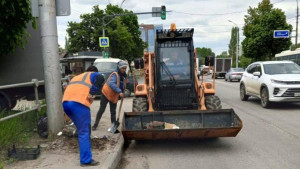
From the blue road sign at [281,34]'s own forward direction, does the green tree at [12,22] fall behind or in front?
in front

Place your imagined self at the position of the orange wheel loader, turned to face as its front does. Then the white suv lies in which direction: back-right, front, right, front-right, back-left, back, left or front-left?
back-left

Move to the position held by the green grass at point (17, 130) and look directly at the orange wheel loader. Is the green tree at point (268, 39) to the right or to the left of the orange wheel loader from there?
left

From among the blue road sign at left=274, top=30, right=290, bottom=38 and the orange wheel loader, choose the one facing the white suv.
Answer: the blue road sign

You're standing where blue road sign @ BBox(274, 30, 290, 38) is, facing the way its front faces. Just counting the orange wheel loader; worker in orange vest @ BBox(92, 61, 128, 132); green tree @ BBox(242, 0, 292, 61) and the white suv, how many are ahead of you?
3

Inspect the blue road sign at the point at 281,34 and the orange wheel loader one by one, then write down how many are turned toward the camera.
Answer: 2

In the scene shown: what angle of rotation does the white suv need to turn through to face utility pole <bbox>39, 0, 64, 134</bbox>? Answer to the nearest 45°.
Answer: approximately 90° to its right

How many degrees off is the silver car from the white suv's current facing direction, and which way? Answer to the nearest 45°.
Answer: approximately 135° to its left

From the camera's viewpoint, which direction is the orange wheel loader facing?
toward the camera

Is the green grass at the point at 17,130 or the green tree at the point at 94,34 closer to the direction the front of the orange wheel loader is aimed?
the green grass

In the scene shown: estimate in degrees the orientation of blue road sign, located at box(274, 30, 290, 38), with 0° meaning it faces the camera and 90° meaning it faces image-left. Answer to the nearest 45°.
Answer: approximately 0°

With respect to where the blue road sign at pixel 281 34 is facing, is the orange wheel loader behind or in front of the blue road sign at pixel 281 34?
in front
